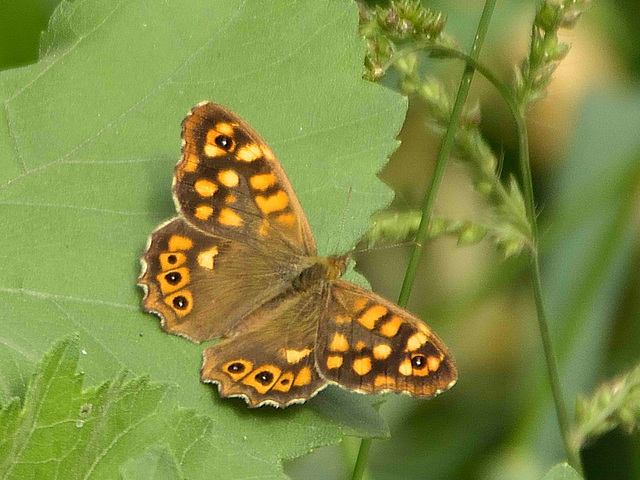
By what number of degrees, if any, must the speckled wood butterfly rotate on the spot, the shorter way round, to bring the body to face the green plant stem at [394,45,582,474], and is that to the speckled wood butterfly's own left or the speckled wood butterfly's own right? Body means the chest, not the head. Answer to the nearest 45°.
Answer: approximately 45° to the speckled wood butterfly's own right

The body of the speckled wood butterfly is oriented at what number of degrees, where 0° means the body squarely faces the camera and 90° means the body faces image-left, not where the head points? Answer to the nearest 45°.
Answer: approximately 225°
